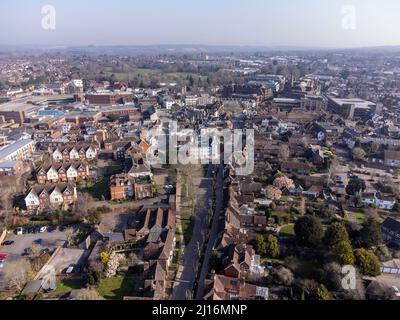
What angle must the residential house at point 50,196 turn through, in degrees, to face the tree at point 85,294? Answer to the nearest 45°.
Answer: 0° — it already faces it

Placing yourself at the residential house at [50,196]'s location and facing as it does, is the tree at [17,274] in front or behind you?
in front

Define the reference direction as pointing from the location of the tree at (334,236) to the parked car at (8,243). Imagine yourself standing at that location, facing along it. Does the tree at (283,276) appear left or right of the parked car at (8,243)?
left

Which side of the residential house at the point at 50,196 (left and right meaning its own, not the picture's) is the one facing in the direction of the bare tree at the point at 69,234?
front

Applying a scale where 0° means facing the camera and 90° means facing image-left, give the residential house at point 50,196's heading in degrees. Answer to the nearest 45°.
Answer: approximately 0°

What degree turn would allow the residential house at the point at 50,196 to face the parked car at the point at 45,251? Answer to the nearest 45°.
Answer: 0° — it already faces it

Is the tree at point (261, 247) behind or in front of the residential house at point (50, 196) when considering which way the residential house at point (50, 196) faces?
in front

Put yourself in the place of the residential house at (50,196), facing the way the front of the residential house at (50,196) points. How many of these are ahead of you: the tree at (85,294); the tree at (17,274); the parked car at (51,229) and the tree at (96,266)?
4

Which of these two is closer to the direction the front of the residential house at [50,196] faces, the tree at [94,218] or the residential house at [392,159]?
the tree

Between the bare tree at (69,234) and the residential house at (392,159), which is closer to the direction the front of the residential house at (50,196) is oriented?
the bare tree

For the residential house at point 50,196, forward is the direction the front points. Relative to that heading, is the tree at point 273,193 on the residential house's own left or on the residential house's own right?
on the residential house's own left

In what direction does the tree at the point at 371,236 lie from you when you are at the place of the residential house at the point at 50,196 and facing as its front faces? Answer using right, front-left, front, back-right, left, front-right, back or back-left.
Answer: front-left

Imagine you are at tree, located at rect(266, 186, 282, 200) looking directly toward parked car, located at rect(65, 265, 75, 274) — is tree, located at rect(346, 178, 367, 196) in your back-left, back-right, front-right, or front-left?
back-left

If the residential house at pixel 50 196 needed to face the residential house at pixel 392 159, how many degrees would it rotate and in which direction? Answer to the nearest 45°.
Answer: approximately 90° to its left
